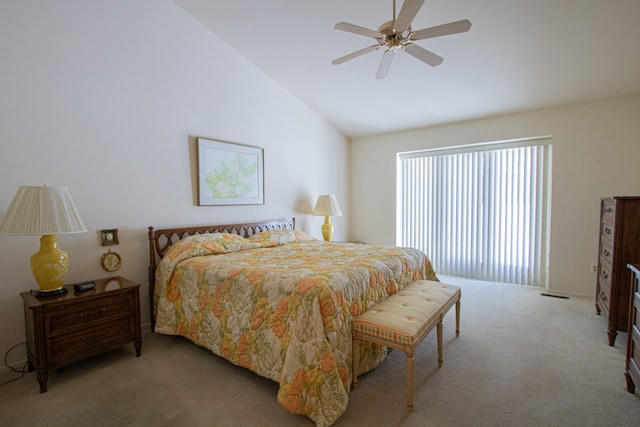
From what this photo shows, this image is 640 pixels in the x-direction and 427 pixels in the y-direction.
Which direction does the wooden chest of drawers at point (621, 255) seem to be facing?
to the viewer's left

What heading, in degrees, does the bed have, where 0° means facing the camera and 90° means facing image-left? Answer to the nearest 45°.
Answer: approximately 315°

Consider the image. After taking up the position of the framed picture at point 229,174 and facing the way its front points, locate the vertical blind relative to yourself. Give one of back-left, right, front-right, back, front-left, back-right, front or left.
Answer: front-left

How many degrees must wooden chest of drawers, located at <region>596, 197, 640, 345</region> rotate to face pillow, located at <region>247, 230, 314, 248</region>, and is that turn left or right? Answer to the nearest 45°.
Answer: approximately 45° to its left

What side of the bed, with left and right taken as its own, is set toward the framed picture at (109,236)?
back

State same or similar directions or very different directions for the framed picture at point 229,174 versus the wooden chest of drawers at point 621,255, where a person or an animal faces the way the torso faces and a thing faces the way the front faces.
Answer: very different directions

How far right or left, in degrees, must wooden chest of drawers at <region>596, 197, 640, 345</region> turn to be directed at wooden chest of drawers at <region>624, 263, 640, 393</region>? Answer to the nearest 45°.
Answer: approximately 90° to its left

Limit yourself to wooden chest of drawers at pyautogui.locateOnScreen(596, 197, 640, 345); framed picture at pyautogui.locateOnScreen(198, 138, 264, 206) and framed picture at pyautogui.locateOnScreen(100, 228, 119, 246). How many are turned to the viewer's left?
1

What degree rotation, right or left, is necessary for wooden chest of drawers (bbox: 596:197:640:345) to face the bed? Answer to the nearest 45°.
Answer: approximately 45° to its left

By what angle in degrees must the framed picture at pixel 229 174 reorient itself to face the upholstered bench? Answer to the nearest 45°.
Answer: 0° — it already faces it
